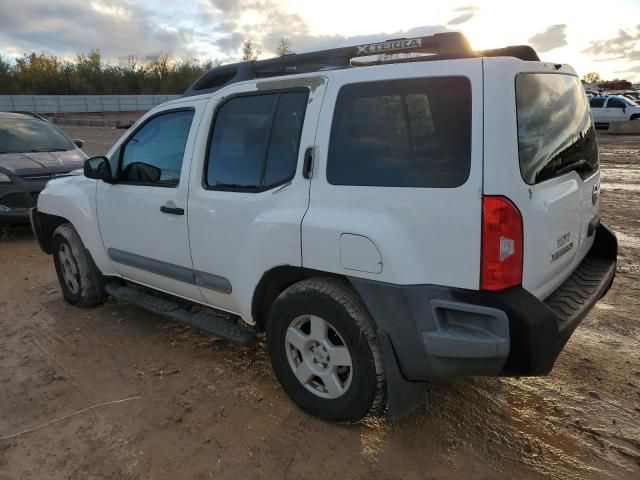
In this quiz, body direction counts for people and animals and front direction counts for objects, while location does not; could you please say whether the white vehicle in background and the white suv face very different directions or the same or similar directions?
very different directions

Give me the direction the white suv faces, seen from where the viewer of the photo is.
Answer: facing away from the viewer and to the left of the viewer

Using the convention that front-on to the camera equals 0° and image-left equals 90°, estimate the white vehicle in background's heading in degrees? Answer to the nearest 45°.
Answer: approximately 270°

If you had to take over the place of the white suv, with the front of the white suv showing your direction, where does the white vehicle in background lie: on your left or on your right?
on your right

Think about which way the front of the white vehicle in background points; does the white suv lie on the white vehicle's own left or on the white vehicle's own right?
on the white vehicle's own right
